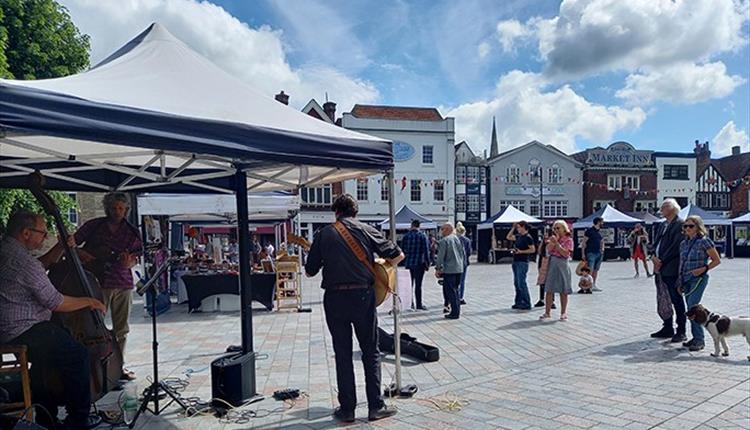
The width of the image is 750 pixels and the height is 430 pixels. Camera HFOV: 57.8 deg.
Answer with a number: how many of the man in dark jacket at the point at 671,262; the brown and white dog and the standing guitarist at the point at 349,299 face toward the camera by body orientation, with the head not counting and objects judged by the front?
0

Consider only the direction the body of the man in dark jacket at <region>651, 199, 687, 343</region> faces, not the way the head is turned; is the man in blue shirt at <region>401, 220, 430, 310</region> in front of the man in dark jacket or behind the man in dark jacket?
in front

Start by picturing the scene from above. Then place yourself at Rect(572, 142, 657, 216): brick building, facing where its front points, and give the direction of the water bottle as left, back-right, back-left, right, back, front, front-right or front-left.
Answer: front

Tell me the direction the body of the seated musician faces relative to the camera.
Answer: to the viewer's right

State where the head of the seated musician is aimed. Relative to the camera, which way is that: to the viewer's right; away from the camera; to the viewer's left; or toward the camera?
to the viewer's right

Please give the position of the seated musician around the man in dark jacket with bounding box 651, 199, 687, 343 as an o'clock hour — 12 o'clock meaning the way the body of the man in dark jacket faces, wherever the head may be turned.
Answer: The seated musician is roughly at 10 o'clock from the man in dark jacket.

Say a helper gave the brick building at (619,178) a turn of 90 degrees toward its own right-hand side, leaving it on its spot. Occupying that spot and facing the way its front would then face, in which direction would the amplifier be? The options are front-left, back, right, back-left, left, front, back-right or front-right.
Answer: left

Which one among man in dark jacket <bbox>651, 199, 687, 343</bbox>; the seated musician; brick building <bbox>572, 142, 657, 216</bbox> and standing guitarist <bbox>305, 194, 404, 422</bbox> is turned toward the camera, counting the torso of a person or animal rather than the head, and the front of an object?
the brick building

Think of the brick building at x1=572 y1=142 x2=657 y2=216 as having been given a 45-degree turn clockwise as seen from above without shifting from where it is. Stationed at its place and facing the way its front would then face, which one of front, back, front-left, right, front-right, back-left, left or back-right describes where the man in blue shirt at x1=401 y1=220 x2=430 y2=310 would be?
front-left

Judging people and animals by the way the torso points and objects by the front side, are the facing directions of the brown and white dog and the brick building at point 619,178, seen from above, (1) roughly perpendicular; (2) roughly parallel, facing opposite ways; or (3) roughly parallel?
roughly perpendicular

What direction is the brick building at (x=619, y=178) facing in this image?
toward the camera

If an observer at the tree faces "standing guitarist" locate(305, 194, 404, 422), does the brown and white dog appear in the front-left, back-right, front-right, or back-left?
front-left

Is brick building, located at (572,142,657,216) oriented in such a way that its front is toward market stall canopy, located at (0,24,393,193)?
yes

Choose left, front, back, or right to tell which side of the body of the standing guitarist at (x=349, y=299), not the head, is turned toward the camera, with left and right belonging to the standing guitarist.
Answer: back

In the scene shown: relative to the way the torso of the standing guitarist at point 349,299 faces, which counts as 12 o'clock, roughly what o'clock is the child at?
The child is roughly at 1 o'clock from the standing guitarist.
